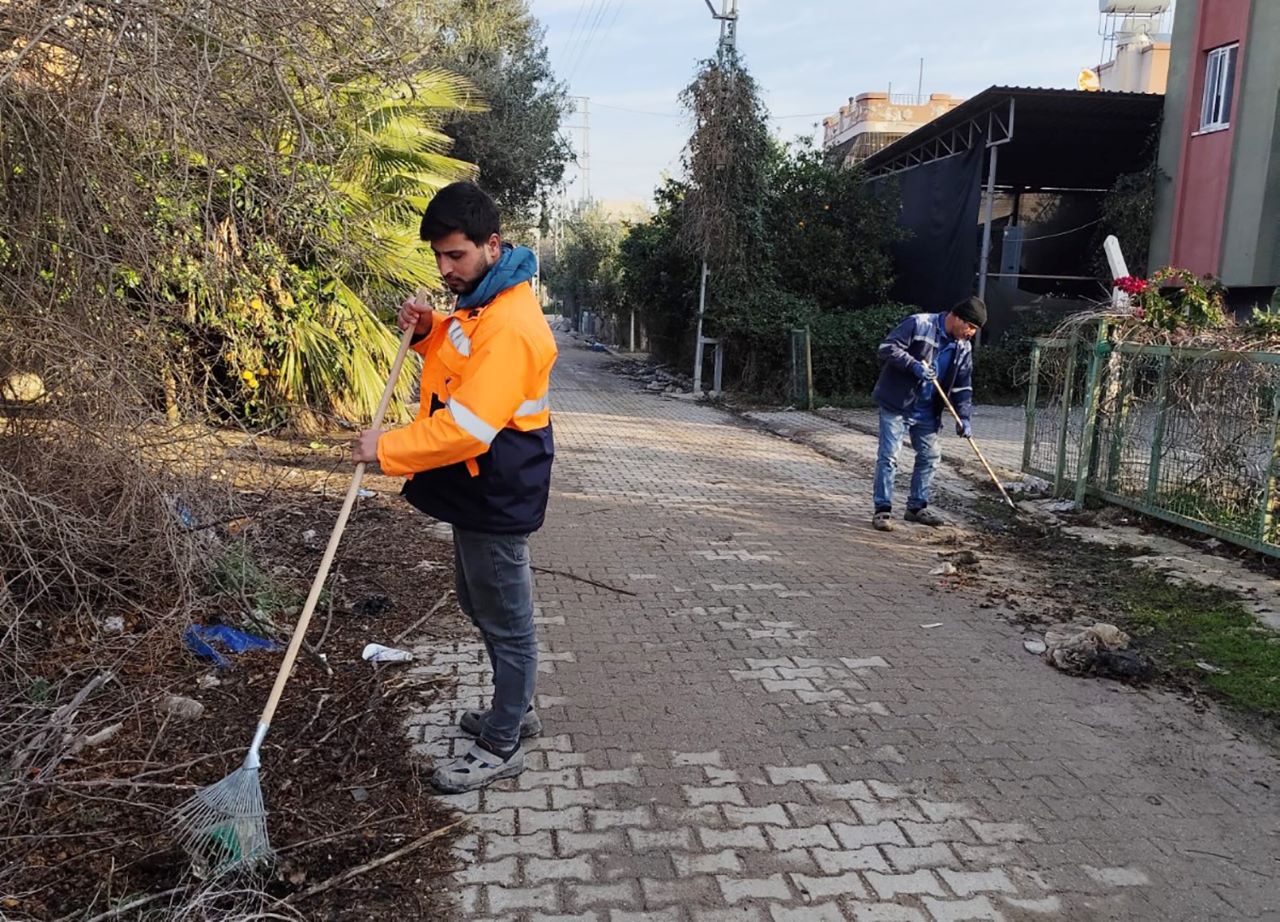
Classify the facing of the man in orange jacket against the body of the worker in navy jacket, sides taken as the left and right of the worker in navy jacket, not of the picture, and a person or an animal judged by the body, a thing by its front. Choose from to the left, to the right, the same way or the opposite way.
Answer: to the right

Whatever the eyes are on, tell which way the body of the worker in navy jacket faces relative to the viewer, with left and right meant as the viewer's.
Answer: facing the viewer and to the right of the viewer

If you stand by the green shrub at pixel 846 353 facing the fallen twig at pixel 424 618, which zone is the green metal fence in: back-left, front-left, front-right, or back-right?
front-left

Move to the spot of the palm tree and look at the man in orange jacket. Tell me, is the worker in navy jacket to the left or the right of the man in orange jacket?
left

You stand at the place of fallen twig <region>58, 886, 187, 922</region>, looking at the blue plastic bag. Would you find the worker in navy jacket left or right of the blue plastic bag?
right

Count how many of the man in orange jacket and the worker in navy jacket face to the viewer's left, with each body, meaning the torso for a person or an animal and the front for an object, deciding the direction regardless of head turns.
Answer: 1

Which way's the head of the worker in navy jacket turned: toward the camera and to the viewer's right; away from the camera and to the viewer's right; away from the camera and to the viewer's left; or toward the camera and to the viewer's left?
toward the camera and to the viewer's right

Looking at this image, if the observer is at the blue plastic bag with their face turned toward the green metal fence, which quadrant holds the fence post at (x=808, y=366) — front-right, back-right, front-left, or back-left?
front-left

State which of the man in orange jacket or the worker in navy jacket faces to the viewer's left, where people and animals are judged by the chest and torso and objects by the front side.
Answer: the man in orange jacket

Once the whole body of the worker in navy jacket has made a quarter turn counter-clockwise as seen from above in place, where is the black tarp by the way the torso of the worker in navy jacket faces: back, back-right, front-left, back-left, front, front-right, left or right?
front-left

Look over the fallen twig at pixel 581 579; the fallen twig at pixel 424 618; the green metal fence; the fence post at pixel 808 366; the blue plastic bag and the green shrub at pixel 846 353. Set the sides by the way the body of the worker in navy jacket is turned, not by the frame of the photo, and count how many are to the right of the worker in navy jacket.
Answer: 3

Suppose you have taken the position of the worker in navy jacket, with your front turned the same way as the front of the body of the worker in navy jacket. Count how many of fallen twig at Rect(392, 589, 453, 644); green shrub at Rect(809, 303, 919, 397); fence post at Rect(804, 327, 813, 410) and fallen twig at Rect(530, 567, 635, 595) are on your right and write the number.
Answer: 2

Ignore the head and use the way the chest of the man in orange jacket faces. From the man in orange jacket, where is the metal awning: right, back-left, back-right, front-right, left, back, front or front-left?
back-right

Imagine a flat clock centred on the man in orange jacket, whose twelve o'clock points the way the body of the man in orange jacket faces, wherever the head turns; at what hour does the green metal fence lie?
The green metal fence is roughly at 5 o'clock from the man in orange jacket.

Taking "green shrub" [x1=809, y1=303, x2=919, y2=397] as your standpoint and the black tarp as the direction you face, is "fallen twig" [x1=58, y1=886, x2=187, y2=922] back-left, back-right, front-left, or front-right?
back-right

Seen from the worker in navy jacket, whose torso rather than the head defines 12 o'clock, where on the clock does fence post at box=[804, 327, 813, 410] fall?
The fence post is roughly at 7 o'clock from the worker in navy jacket.

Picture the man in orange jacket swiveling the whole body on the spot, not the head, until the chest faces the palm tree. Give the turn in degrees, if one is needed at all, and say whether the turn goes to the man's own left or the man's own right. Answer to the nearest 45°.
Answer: approximately 90° to the man's own right

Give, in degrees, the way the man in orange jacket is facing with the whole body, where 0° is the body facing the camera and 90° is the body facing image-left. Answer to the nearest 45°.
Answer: approximately 90°
